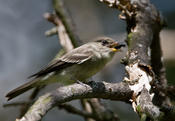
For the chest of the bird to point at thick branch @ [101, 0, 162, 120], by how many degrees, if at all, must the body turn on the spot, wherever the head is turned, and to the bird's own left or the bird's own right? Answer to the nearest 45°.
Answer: approximately 45° to the bird's own right

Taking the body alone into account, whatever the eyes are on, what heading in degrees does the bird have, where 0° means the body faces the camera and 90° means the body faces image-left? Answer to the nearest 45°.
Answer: approximately 270°
